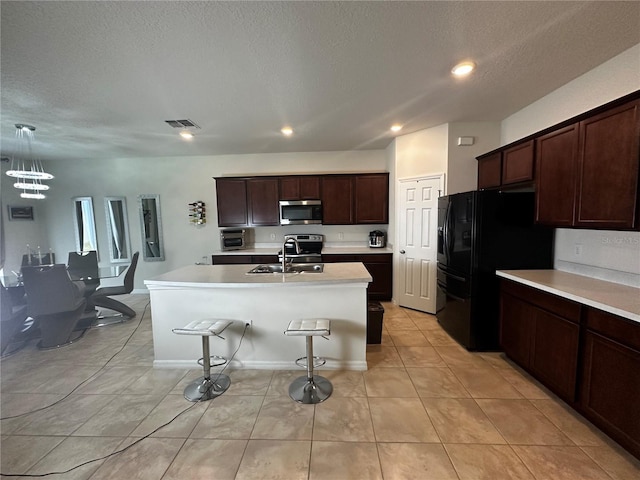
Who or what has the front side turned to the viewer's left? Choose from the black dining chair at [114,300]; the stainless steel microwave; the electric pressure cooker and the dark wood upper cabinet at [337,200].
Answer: the black dining chair

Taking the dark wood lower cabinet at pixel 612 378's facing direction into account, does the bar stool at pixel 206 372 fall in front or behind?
in front

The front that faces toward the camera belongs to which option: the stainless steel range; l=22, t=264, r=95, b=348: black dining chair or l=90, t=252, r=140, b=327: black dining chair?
the stainless steel range

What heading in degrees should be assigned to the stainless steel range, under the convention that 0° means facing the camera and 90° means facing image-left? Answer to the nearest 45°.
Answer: approximately 0°

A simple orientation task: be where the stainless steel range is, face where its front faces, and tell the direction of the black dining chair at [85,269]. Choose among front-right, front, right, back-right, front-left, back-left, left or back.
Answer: right

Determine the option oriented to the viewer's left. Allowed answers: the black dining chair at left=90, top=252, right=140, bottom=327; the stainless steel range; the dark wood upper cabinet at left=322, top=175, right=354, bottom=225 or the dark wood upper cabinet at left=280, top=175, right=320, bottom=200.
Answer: the black dining chair

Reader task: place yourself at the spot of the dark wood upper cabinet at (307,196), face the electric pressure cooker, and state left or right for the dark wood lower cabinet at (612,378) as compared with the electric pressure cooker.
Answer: right

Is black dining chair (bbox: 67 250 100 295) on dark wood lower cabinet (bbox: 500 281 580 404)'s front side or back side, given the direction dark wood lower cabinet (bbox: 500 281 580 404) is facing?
on the front side

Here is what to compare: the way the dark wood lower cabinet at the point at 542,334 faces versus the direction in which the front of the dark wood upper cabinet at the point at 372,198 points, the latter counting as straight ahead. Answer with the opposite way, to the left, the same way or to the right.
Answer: to the right

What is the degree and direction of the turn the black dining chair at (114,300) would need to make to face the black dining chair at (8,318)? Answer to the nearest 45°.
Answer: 0° — it already faces it

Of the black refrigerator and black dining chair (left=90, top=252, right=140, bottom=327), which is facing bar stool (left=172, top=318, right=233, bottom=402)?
the black refrigerator
